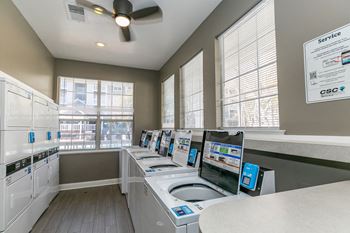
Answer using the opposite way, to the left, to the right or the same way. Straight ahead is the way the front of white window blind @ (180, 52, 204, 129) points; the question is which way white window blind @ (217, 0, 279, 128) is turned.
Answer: the same way

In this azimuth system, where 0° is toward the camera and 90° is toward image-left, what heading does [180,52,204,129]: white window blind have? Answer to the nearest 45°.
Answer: approximately 45°

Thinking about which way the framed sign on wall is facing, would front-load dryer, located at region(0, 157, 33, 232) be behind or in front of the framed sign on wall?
in front

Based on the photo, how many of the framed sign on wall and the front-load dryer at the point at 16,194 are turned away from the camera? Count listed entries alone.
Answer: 0

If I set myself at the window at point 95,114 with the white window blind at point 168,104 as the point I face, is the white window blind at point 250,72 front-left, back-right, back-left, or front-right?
front-right

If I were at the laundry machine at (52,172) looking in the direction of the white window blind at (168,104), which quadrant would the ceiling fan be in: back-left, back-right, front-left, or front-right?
front-right

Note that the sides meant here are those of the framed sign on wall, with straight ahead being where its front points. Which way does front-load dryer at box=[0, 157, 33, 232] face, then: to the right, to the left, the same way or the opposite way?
the opposite way

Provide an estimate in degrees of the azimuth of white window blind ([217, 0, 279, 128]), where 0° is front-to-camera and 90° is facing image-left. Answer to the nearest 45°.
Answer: approximately 45°

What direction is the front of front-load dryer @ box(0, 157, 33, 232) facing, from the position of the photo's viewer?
facing the viewer and to the right of the viewer

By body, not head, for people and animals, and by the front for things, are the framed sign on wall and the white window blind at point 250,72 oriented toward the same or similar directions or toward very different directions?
same or similar directions

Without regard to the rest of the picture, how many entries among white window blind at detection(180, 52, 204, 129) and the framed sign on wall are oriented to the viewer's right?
0

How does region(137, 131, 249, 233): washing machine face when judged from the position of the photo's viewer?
facing the viewer and to the left of the viewer

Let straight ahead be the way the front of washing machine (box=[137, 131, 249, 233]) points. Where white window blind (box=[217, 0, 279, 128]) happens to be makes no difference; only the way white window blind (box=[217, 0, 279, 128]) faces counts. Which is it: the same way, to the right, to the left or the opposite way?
the same way

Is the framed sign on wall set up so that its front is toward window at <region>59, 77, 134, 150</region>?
no

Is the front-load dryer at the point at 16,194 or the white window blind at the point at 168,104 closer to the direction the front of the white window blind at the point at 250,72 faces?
the front-load dryer

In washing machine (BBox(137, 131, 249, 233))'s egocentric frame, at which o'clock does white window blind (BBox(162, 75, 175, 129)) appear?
The white window blind is roughly at 4 o'clock from the washing machine.

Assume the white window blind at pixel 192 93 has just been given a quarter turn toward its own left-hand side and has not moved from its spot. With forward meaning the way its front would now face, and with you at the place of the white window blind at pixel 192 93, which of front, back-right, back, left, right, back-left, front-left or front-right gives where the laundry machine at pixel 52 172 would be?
back-right
